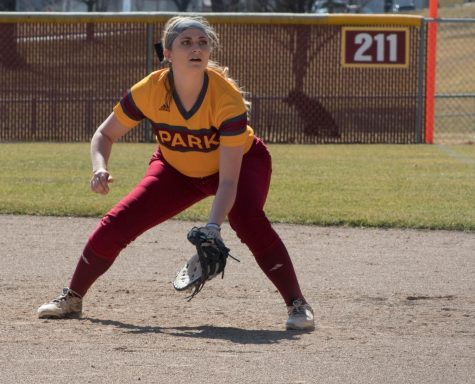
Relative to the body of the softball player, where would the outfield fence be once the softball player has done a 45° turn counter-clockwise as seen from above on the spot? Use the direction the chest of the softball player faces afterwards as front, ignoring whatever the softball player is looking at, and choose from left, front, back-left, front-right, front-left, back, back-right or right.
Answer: back-left

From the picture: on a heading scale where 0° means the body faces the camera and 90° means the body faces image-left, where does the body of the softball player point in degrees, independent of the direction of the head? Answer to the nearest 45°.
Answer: approximately 0°
